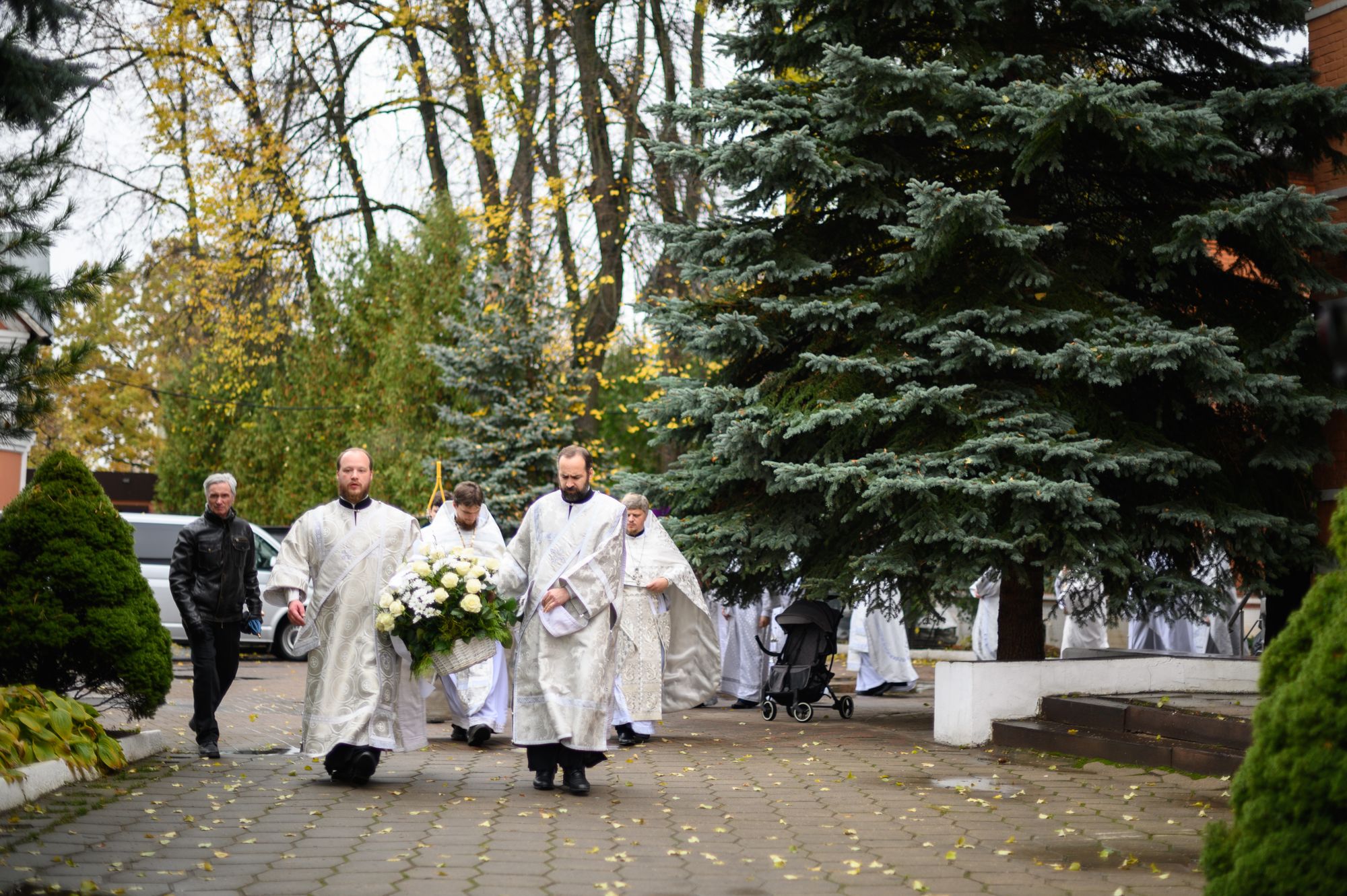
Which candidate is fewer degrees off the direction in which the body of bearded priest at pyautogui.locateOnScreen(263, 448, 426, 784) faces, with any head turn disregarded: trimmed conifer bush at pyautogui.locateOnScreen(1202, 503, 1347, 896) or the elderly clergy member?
the trimmed conifer bush

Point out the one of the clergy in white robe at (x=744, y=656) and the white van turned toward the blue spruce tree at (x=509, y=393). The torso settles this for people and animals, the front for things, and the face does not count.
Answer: the white van

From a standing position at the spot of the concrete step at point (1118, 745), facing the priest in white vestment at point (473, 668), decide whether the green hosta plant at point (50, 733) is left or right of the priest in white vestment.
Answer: left

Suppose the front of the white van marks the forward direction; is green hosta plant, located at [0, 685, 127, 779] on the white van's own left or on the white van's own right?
on the white van's own right

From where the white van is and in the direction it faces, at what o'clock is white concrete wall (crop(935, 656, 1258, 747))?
The white concrete wall is roughly at 2 o'clock from the white van.

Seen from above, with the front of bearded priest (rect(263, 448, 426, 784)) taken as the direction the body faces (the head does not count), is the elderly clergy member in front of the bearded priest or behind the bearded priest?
behind

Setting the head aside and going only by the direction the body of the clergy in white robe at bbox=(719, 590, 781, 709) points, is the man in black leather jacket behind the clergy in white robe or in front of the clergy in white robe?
in front

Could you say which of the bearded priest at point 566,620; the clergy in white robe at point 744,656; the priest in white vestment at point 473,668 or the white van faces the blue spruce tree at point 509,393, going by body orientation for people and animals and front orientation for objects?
the white van
